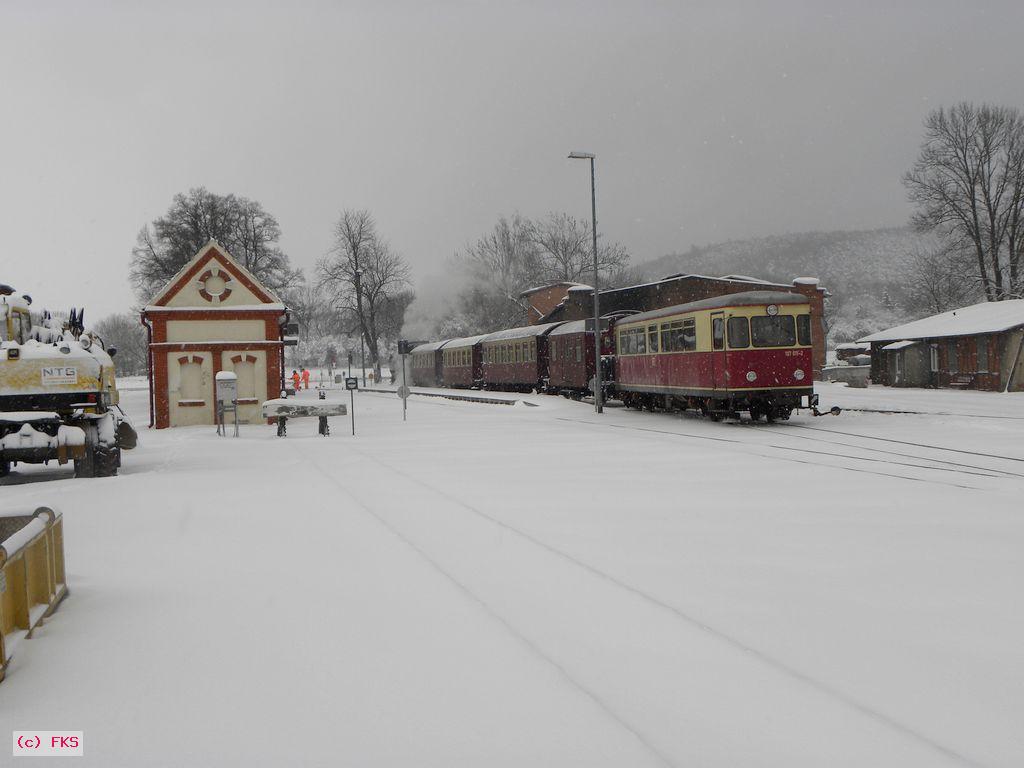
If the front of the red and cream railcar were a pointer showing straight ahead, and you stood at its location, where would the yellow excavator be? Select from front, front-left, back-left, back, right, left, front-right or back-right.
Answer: right

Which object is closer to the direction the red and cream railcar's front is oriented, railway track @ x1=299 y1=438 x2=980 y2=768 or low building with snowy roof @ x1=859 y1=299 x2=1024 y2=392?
the railway track

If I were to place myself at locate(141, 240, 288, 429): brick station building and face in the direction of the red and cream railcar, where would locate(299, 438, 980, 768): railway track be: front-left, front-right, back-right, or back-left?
front-right

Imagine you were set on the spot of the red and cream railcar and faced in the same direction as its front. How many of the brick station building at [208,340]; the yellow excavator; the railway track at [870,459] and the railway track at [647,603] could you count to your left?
0

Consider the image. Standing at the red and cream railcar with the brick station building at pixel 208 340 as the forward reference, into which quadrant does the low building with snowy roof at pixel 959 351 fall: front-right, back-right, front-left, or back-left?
back-right

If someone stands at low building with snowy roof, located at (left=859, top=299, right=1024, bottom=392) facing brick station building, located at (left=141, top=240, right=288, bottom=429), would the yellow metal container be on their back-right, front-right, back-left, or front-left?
front-left

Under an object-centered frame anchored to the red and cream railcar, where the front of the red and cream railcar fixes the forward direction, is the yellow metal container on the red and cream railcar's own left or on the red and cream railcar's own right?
on the red and cream railcar's own right

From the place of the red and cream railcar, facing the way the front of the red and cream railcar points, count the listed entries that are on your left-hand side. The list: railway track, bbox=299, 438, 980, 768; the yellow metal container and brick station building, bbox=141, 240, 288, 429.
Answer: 0

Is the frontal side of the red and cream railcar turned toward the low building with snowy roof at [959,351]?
no

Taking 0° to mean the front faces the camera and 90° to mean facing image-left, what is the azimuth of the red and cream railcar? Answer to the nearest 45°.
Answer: approximately 315°

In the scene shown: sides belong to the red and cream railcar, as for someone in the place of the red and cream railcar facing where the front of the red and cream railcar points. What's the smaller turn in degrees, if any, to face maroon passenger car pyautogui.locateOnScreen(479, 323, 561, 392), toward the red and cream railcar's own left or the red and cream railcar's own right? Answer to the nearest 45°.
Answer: approximately 180°
